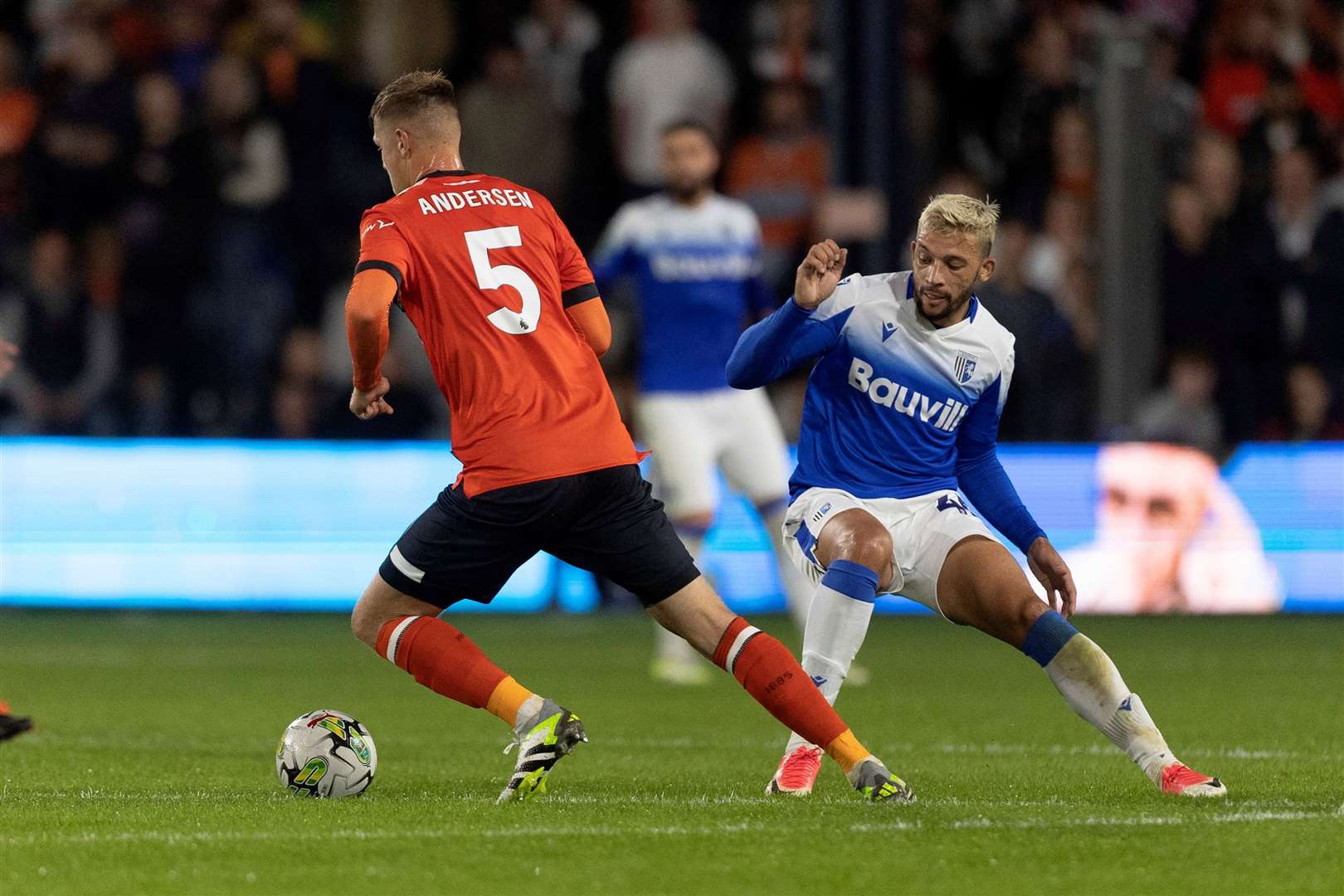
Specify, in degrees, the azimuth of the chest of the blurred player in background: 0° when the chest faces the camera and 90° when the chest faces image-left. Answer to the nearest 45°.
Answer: approximately 0°

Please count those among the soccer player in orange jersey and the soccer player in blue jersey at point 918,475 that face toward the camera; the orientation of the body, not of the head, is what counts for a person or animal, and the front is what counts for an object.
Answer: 1

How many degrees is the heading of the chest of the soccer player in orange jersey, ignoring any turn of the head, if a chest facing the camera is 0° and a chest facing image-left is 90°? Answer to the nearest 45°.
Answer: approximately 135°

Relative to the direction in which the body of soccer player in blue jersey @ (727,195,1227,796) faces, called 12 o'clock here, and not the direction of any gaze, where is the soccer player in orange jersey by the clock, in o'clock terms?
The soccer player in orange jersey is roughly at 2 o'clock from the soccer player in blue jersey.

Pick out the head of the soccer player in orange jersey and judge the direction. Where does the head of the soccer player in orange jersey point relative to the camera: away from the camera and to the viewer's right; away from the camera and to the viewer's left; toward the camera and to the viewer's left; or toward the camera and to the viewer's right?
away from the camera and to the viewer's left

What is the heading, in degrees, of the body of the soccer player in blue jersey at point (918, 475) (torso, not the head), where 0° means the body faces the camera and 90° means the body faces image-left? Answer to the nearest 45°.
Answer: approximately 0°

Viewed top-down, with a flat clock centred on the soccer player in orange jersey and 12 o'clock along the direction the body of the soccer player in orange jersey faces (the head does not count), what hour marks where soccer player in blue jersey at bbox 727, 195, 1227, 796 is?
The soccer player in blue jersey is roughly at 4 o'clock from the soccer player in orange jersey.
